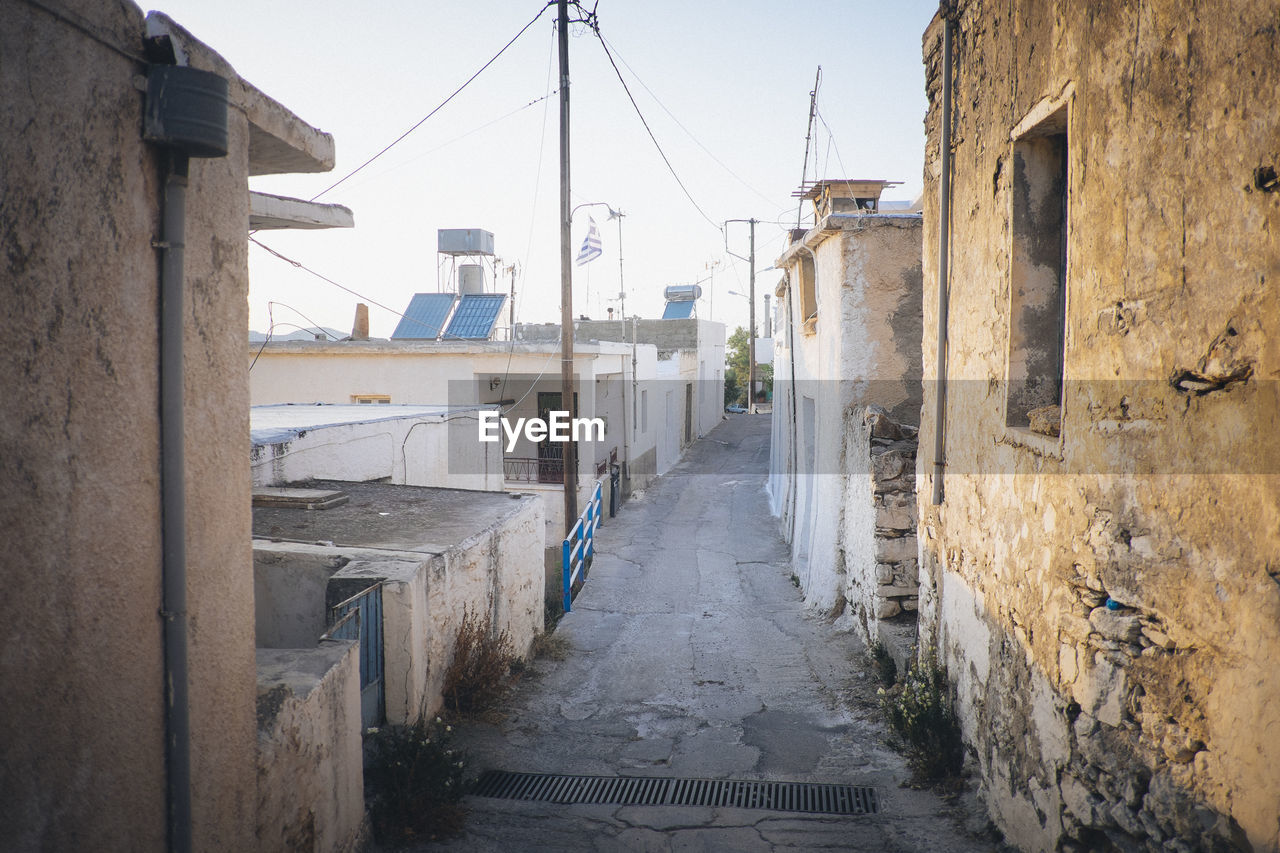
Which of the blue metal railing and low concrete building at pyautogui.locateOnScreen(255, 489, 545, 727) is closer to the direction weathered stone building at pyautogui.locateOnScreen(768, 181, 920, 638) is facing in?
the blue metal railing

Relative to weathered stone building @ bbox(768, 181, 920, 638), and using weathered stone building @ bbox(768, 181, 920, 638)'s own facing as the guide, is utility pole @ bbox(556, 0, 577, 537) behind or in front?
in front

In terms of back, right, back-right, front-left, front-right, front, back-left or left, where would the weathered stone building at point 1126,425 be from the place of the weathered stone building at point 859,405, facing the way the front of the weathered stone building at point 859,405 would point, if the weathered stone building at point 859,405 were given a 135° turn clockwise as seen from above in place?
back-right

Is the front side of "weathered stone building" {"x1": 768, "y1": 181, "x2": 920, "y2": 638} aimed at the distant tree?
no

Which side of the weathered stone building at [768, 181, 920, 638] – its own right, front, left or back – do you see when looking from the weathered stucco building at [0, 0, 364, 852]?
left

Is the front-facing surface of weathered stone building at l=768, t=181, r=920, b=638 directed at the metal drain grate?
no

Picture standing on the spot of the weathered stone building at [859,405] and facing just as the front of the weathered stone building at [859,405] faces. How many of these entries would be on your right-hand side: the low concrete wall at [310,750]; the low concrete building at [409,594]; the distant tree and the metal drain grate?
1

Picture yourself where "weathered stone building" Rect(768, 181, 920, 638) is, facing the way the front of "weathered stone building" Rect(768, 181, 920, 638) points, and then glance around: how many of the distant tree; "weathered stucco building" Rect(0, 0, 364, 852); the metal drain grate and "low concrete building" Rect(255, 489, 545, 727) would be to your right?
1

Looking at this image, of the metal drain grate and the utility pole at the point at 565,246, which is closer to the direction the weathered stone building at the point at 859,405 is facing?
the utility pole

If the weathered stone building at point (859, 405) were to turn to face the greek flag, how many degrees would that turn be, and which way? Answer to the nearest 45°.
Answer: approximately 45° to its right

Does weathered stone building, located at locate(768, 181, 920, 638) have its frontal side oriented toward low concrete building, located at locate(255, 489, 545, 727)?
no

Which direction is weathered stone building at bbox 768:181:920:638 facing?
to the viewer's left

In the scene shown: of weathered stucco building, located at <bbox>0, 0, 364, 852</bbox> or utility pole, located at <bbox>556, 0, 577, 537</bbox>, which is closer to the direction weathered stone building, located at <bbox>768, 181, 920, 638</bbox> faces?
the utility pole
